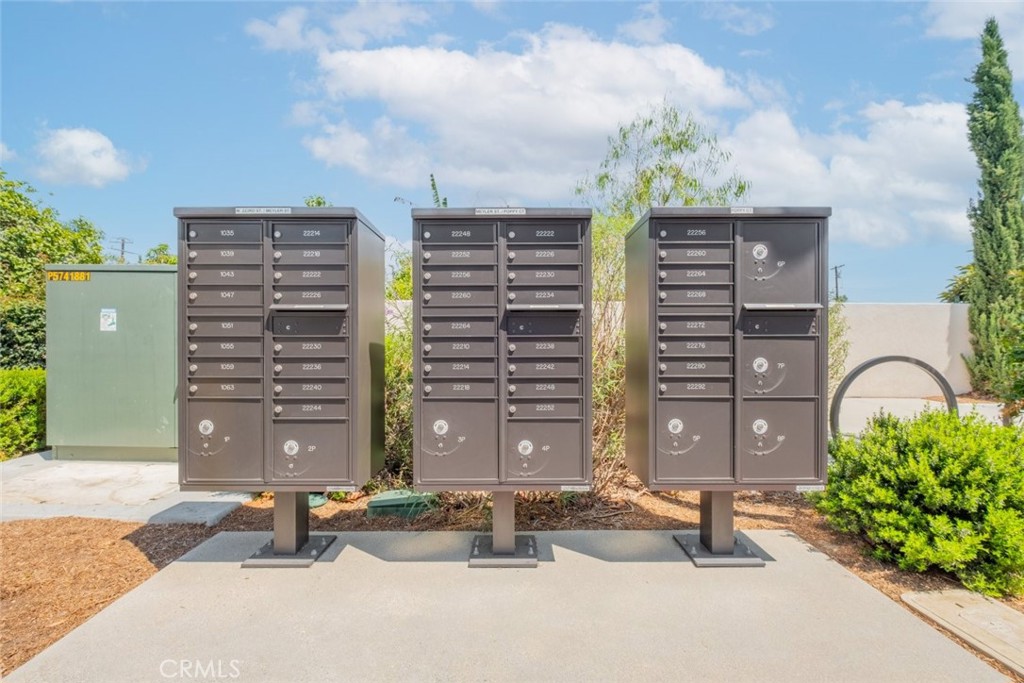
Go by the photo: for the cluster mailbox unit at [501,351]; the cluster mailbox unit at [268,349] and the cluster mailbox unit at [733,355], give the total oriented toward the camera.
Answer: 3

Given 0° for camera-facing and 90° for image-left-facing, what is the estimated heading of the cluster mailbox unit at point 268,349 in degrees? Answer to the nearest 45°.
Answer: approximately 0°

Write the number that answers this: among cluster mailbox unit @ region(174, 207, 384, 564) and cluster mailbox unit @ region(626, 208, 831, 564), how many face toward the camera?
2

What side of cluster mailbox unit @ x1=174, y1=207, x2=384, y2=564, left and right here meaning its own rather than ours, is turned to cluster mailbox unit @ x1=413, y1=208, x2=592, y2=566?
left

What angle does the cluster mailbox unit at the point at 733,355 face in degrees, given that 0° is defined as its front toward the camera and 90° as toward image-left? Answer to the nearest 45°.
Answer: approximately 0°

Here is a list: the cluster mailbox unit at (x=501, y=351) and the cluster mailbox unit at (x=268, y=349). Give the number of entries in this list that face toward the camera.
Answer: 2

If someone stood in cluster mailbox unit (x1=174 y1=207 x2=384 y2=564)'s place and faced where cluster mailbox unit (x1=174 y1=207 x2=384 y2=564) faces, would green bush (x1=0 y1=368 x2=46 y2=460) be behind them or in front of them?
behind

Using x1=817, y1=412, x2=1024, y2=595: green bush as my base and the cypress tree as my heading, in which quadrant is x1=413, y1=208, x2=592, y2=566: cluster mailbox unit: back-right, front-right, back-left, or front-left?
back-left

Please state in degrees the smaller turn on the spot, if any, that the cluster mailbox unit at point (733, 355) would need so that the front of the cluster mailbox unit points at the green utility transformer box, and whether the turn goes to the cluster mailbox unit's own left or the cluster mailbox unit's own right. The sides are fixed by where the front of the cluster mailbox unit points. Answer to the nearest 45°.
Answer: approximately 90° to the cluster mailbox unit's own right
